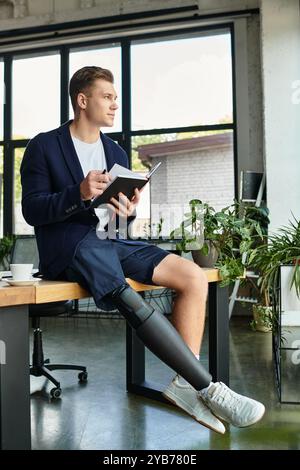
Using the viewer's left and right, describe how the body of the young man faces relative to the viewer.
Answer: facing the viewer and to the right of the viewer

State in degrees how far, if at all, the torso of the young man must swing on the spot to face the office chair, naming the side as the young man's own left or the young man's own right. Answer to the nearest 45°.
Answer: approximately 180°

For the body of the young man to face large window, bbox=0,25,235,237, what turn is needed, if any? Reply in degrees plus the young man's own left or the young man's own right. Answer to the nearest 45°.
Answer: approximately 135° to the young man's own left

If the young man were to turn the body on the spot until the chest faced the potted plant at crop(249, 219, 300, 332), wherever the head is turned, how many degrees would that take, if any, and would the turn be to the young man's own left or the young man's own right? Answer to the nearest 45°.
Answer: approximately 90° to the young man's own left

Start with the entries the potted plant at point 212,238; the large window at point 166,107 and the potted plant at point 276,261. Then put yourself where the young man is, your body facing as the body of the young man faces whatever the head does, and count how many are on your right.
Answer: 0

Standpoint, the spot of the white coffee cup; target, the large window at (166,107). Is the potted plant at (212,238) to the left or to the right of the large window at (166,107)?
right

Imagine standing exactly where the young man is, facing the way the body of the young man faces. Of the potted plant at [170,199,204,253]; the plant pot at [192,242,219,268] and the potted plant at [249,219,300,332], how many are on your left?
3

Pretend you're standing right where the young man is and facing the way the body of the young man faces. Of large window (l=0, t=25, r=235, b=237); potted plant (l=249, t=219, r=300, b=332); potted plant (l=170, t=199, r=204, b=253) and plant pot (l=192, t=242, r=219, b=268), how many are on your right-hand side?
0

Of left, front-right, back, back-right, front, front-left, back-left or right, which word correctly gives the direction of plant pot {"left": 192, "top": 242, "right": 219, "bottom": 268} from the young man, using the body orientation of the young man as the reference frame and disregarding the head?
left

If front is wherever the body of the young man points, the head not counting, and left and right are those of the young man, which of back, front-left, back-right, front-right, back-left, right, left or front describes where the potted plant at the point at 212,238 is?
left

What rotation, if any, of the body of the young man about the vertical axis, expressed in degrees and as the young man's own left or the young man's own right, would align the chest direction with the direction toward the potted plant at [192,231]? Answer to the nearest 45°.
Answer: approximately 90° to the young man's own left
